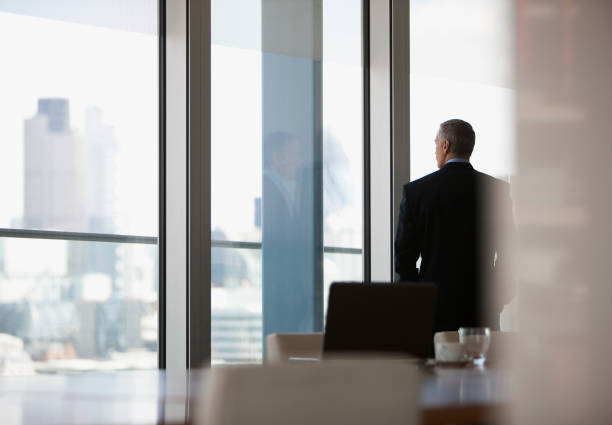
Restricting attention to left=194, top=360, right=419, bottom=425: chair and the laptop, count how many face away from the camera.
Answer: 2

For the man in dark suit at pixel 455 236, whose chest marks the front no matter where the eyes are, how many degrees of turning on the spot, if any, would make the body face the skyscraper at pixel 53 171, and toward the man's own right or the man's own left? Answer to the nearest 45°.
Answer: approximately 90° to the man's own left

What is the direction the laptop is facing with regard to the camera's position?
facing away from the viewer

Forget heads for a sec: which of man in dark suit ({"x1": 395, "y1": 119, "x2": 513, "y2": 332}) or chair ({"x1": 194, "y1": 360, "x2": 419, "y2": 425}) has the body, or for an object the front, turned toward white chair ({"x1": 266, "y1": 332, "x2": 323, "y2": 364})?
the chair

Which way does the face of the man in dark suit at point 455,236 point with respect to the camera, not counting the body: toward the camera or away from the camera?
away from the camera

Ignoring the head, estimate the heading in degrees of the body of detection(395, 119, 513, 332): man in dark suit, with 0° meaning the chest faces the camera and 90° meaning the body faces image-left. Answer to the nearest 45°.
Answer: approximately 180°

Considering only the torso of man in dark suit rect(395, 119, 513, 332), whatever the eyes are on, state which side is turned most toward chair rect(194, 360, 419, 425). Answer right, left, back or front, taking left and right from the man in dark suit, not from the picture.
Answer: back

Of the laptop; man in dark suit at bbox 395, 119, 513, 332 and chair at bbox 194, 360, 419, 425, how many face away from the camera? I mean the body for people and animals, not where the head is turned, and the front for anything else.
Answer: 3

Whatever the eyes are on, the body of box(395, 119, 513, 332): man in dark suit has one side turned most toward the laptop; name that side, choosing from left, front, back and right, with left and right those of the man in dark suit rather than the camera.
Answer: back

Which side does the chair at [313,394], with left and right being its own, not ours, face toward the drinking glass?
front

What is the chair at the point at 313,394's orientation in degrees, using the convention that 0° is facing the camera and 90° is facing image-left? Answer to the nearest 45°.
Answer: approximately 180°

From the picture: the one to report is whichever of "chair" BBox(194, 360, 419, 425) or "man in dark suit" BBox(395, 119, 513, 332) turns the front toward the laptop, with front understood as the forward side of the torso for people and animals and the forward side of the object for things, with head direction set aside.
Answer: the chair

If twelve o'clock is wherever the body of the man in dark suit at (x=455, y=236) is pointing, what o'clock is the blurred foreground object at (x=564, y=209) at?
The blurred foreground object is roughly at 6 o'clock from the man in dark suit.
